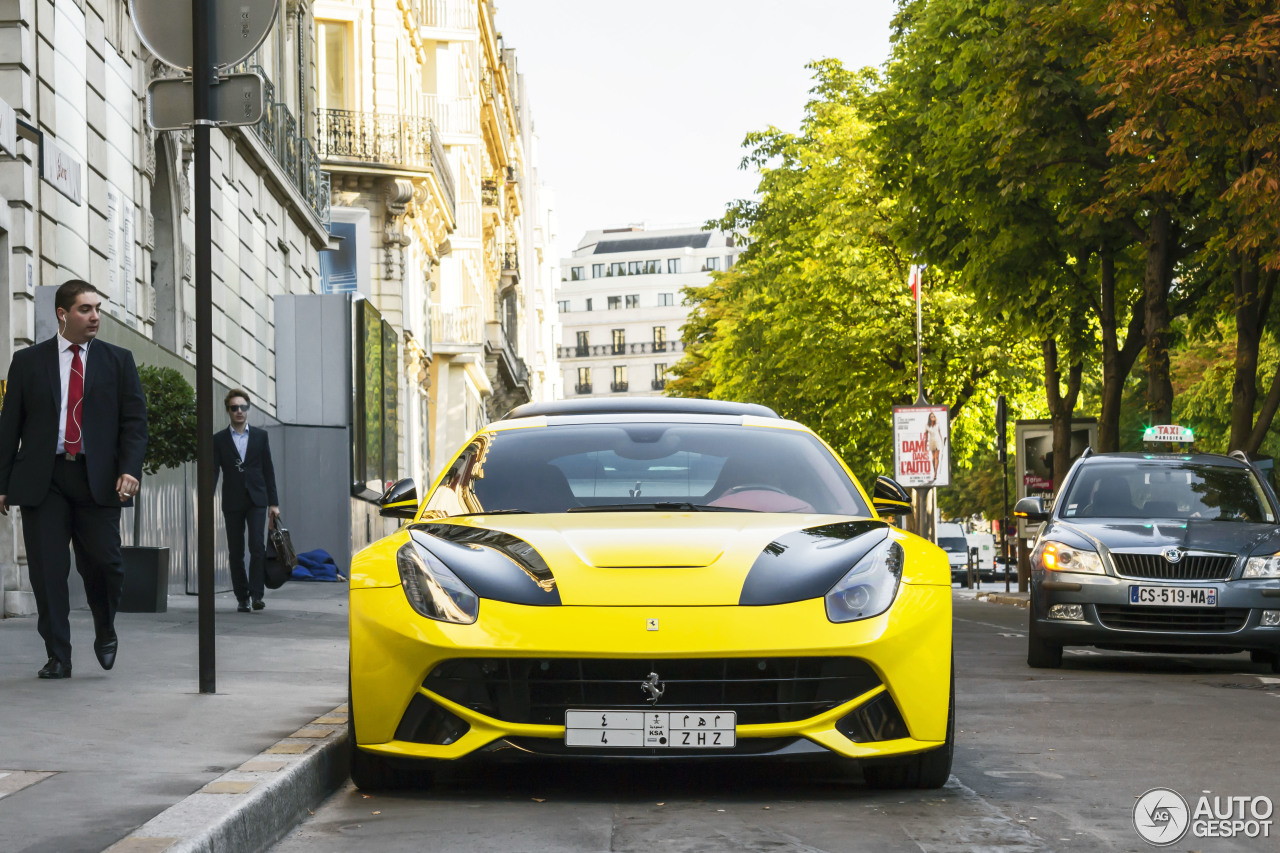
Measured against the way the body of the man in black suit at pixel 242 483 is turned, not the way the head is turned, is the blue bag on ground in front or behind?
behind

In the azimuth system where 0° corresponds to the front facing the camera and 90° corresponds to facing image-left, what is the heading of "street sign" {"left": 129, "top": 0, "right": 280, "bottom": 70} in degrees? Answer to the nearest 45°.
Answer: approximately 180°

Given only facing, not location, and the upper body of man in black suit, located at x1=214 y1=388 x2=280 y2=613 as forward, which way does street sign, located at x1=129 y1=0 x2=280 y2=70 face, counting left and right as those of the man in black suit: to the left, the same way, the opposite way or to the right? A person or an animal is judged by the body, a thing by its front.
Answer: the opposite way

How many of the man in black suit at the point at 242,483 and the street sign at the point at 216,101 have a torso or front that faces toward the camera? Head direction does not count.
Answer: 1

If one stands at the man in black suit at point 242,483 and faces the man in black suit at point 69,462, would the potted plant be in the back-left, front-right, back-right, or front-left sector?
front-right

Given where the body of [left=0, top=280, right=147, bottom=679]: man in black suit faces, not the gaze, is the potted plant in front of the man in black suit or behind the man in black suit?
behind

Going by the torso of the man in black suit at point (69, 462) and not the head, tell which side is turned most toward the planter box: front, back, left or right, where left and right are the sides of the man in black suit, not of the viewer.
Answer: back

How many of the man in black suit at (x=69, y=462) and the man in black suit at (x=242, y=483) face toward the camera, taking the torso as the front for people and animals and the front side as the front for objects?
2

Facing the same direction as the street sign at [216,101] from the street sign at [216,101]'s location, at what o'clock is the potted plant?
The potted plant is roughly at 12 o'clock from the street sign.

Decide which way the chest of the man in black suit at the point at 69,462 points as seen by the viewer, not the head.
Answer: toward the camera

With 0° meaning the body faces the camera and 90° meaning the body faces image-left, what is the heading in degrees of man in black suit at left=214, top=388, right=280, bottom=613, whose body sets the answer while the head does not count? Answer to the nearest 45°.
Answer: approximately 0°

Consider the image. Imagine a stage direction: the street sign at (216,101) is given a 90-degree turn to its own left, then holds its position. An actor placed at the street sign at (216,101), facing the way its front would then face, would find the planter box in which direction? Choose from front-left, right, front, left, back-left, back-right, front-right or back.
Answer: right

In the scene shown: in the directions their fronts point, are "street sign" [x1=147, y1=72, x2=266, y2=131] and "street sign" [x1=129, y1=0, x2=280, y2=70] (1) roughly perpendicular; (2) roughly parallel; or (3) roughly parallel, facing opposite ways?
roughly parallel

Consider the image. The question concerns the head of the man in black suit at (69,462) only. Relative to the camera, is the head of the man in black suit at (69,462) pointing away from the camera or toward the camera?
toward the camera

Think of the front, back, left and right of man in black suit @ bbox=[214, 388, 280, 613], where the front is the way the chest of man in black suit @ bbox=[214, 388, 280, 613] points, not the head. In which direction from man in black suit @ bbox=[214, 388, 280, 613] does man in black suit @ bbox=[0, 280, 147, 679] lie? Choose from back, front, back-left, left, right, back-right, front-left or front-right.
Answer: front

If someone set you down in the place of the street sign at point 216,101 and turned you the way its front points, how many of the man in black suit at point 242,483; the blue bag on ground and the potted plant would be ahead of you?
3

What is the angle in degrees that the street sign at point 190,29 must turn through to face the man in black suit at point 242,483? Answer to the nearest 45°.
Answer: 0° — it already faces them

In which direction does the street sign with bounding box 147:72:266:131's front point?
away from the camera

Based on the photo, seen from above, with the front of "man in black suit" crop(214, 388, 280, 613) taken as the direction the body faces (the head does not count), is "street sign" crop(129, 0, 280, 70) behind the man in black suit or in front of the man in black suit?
in front
